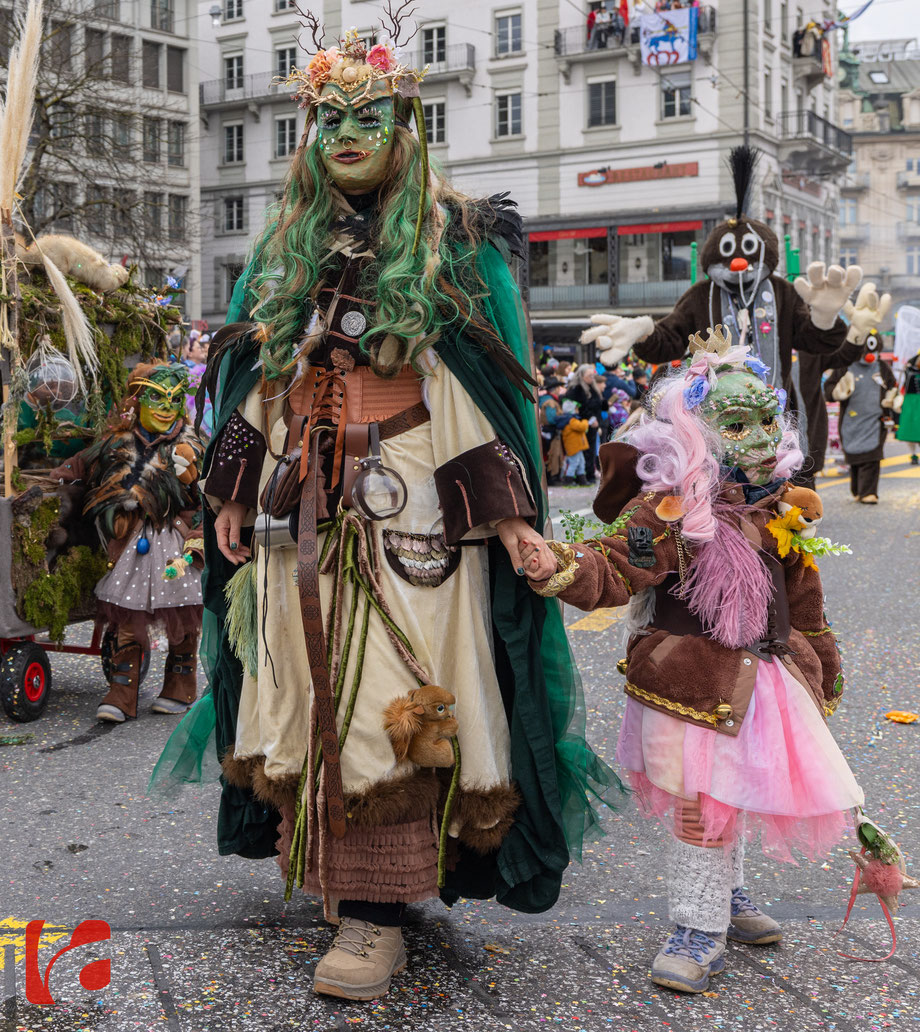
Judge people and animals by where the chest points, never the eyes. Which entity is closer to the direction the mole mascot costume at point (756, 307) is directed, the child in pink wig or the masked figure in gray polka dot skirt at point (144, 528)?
the child in pink wig

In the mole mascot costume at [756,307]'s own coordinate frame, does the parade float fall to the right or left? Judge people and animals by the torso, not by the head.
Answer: on its right

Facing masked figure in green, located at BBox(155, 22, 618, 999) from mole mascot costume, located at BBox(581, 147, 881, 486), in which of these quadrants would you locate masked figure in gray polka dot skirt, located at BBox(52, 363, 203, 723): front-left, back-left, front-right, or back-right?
front-right

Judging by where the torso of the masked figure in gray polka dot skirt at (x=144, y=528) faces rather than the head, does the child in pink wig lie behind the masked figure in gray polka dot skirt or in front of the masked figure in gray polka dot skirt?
in front

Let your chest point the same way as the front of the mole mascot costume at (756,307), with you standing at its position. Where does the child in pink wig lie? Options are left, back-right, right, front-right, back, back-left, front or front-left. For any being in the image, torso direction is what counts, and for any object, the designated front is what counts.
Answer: front

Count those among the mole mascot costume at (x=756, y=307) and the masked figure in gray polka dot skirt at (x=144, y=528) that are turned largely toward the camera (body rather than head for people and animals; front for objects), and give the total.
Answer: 2

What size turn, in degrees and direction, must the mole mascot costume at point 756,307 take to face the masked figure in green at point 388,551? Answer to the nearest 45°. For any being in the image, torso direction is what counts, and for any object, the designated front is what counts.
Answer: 0° — it already faces them

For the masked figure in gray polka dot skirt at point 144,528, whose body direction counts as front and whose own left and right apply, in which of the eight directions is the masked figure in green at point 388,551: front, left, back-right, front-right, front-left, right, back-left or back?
front

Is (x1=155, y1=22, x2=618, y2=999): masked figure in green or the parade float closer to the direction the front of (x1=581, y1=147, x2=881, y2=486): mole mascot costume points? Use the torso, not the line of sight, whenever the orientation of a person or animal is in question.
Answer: the masked figure in green

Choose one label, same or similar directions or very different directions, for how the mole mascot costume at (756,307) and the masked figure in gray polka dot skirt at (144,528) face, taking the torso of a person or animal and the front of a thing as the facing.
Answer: same or similar directions

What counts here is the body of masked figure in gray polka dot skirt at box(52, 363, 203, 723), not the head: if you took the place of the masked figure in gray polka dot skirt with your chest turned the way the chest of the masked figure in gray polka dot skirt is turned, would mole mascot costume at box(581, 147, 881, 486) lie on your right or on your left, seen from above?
on your left

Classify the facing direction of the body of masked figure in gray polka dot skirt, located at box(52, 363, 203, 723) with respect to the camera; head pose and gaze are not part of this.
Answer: toward the camera
